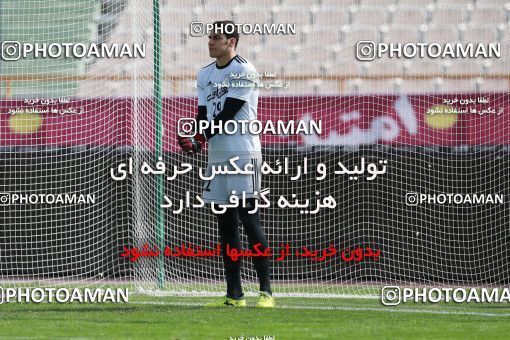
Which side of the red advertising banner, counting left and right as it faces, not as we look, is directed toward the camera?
front

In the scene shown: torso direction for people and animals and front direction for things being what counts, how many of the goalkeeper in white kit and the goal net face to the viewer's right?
0

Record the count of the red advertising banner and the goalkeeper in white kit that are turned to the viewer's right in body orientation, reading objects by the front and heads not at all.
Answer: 0

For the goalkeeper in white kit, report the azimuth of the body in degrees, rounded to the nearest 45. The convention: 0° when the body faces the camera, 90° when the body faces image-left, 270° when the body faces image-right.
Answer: approximately 45°

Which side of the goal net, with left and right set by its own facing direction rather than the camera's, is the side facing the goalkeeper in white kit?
front

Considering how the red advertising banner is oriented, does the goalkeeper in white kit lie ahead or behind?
ahead
